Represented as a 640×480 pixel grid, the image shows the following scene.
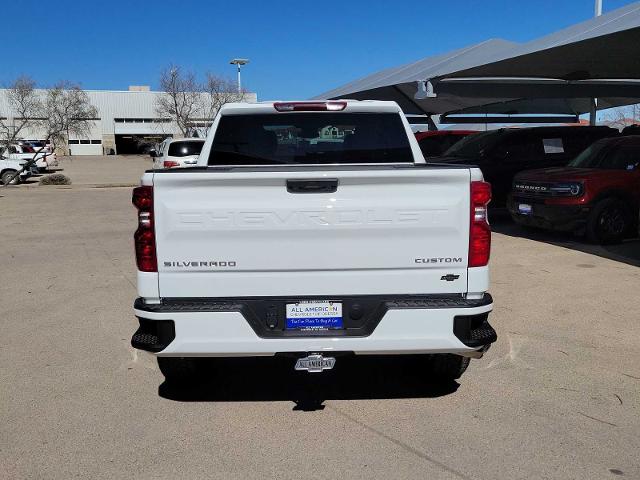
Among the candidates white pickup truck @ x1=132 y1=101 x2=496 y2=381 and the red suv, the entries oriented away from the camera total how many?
1

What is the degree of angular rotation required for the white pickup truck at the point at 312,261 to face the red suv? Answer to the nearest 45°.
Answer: approximately 45° to its right

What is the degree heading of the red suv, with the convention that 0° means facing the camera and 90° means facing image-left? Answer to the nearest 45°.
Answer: approximately 45°

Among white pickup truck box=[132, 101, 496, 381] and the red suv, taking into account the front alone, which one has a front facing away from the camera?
the white pickup truck

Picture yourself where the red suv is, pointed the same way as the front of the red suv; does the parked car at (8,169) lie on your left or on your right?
on your right

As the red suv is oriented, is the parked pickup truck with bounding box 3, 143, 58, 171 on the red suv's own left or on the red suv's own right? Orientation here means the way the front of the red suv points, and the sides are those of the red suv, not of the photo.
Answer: on the red suv's own right

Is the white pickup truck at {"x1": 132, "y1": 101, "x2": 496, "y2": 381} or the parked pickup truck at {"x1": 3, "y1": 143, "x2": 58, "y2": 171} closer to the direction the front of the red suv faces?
the white pickup truck

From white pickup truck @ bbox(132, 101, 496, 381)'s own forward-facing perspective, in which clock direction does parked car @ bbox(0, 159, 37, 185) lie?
The parked car is roughly at 11 o'clock from the white pickup truck.

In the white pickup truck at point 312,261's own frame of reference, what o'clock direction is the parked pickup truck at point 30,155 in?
The parked pickup truck is roughly at 11 o'clock from the white pickup truck.

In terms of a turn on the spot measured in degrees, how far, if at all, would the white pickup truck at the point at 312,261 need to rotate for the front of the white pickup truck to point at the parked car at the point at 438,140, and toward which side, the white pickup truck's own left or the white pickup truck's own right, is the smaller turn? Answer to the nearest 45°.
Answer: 0° — it already faces it

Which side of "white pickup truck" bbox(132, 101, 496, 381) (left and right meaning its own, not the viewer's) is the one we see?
back
